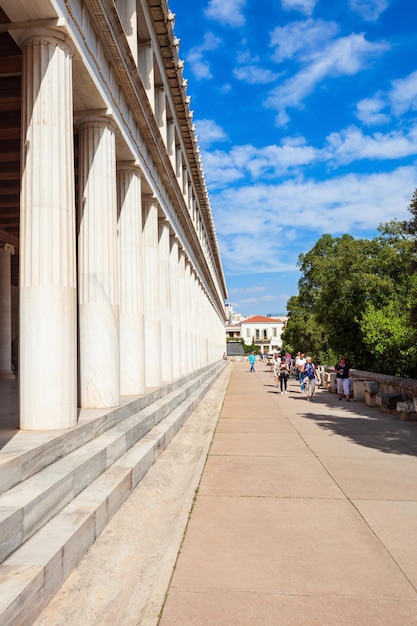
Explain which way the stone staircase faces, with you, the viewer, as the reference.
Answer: facing the viewer and to the right of the viewer

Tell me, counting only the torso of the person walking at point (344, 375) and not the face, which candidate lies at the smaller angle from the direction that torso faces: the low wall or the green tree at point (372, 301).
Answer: the low wall

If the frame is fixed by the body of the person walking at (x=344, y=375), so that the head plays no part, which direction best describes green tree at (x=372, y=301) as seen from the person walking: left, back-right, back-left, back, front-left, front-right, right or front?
back

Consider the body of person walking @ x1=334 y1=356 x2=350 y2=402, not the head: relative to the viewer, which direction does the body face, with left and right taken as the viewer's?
facing the viewer

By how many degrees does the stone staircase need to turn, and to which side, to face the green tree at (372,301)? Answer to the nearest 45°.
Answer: approximately 90° to its left
